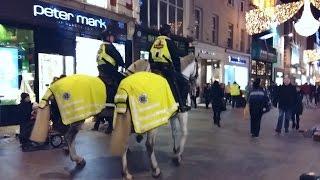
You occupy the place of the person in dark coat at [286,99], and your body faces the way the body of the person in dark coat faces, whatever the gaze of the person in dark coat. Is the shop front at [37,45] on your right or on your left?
on your right

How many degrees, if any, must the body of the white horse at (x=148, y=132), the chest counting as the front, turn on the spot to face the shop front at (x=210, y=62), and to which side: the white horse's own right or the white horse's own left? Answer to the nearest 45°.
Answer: approximately 45° to the white horse's own left

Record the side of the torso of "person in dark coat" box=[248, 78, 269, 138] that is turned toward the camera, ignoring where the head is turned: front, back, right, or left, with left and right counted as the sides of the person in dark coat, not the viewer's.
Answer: back

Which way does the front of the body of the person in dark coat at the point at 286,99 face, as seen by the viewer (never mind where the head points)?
toward the camera

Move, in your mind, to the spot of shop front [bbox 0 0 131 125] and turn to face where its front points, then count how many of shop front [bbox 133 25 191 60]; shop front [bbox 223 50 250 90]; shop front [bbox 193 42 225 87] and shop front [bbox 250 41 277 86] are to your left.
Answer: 4

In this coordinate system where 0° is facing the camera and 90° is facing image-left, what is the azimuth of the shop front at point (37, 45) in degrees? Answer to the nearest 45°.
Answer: approximately 315°

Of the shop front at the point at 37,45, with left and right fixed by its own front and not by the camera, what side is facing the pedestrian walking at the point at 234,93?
left

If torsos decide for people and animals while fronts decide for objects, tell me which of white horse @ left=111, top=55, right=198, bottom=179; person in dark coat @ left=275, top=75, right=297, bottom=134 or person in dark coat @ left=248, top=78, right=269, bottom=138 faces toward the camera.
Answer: person in dark coat @ left=275, top=75, right=297, bottom=134

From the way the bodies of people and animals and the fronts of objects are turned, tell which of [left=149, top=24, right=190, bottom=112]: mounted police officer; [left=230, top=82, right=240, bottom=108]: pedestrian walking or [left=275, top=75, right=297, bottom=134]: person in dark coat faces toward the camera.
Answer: the person in dark coat

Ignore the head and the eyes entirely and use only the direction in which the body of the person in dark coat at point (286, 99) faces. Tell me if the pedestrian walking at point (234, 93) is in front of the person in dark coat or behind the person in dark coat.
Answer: behind
